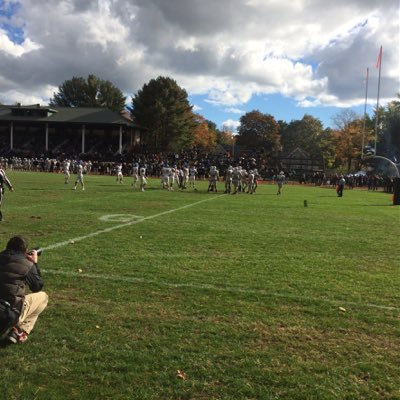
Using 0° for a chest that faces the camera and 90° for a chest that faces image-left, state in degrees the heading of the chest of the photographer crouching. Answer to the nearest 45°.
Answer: approximately 225°

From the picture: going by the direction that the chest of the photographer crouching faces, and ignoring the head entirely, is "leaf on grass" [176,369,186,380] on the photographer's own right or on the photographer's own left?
on the photographer's own right

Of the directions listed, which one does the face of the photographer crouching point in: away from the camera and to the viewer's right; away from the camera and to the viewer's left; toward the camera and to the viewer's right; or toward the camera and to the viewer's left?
away from the camera and to the viewer's right
